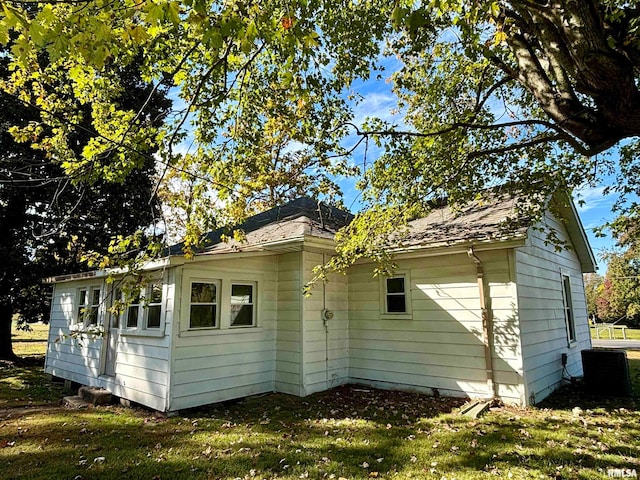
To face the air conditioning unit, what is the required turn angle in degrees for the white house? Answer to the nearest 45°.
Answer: approximately 135° to its left

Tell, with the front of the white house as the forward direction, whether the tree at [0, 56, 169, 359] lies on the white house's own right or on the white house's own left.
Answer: on the white house's own right

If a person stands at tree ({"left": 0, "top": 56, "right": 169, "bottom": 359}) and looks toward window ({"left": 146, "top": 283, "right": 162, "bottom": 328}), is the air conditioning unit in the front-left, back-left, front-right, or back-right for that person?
front-left

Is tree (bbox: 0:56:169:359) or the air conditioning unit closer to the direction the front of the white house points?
the tree

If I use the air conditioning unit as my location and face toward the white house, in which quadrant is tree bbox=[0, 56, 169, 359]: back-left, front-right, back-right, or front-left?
front-right

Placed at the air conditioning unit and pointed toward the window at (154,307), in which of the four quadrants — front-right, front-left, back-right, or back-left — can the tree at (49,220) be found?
front-right

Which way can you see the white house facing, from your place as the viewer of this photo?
facing the viewer and to the left of the viewer
